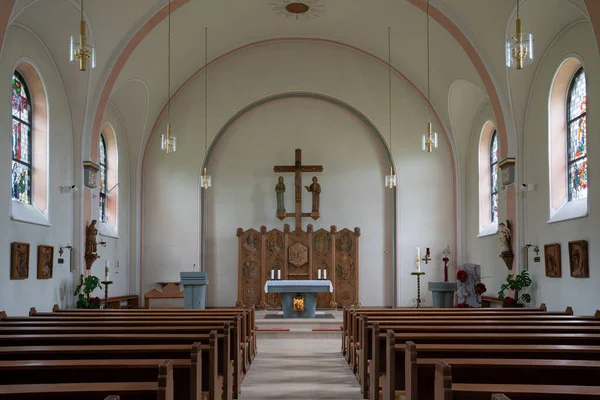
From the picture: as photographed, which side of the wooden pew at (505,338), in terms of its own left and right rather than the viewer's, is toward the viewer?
back

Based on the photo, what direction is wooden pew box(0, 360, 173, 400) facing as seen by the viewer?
away from the camera

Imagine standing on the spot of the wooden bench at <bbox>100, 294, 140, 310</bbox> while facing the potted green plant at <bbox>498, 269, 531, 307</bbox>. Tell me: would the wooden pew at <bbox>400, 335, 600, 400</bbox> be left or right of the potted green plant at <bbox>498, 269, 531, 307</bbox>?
right

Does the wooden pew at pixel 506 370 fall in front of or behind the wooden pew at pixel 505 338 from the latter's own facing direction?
behind

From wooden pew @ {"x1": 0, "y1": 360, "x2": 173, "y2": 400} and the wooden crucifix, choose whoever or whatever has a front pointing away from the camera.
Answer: the wooden pew

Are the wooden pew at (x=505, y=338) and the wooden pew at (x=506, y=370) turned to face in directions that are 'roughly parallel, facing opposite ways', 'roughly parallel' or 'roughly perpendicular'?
roughly parallel

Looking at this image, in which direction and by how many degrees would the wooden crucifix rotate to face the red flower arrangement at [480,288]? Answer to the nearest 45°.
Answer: approximately 45° to its left

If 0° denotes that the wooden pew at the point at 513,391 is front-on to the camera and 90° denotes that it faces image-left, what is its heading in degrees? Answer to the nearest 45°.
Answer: approximately 180°

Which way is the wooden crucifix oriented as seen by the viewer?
toward the camera

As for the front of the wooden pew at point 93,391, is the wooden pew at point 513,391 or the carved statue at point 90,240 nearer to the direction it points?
the carved statue

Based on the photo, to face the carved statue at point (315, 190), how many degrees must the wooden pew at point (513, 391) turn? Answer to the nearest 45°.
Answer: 0° — it already faces it

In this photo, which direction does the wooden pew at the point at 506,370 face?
away from the camera

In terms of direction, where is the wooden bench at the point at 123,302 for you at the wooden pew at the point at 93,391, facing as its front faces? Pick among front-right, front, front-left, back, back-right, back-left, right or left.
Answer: front

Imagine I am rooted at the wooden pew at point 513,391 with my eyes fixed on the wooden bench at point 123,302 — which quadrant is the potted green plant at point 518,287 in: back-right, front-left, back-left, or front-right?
front-right

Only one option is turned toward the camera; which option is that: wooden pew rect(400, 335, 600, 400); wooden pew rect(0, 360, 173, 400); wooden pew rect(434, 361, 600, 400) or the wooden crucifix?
the wooden crucifix
